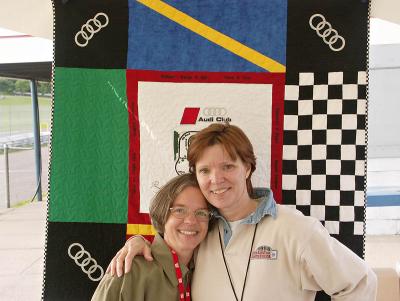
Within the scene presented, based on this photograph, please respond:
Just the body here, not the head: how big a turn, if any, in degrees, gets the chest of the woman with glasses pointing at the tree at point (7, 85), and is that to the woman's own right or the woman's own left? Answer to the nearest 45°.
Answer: approximately 180°

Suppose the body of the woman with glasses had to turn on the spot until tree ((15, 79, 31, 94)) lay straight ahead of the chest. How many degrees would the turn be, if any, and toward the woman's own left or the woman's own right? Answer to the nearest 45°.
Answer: approximately 180°

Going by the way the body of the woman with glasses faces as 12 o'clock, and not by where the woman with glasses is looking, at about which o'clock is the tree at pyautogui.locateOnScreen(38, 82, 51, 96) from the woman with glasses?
The tree is roughly at 7 o'clock from the woman with glasses.

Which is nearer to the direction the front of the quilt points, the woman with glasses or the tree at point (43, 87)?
the woman with glasses

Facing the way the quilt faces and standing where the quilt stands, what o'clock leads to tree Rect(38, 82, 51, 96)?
The tree is roughly at 5 o'clock from the quilt.

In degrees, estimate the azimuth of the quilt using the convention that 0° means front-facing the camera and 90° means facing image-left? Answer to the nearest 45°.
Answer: approximately 0°

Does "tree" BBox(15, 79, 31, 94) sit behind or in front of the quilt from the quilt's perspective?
behind
